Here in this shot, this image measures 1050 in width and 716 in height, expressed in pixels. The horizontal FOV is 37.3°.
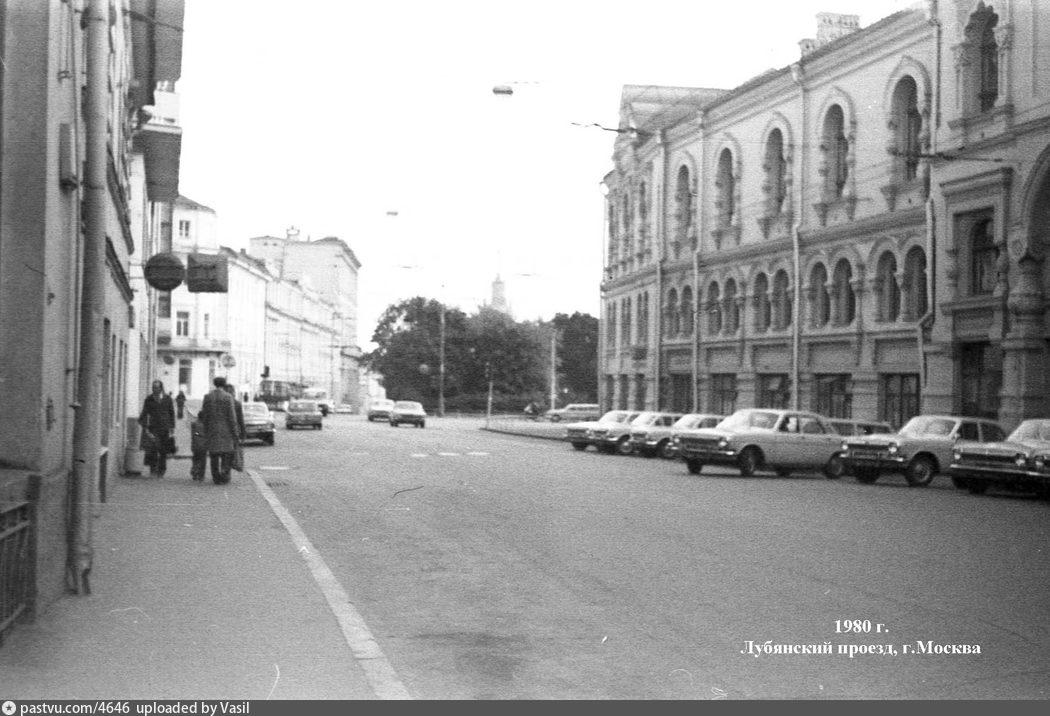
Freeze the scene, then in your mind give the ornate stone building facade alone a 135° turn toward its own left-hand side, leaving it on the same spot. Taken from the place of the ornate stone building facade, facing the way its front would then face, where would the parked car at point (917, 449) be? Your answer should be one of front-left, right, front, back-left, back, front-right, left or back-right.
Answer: right

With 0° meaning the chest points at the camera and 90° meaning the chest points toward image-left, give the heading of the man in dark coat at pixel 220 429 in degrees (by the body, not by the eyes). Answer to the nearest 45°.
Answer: approximately 180°

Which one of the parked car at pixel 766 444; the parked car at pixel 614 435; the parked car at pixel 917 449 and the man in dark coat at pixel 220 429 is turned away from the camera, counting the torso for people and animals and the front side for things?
the man in dark coat

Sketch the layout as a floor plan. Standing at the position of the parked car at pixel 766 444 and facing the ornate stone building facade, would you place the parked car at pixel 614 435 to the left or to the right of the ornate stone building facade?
left

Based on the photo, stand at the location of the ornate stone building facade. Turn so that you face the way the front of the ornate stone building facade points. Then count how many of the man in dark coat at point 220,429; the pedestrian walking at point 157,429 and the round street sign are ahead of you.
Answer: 3

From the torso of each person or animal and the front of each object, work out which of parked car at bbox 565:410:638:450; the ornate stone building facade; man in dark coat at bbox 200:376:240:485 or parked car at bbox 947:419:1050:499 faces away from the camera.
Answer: the man in dark coat

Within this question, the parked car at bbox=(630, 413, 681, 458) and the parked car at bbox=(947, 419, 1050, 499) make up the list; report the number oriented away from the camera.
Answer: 0

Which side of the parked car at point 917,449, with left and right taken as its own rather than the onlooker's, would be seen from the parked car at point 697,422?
right

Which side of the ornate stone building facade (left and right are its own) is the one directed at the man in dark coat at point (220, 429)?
front

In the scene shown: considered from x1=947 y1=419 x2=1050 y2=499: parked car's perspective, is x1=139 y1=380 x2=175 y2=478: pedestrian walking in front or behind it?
in front

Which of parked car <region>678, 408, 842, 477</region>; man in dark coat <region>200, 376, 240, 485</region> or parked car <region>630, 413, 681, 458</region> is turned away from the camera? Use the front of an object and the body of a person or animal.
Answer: the man in dark coat

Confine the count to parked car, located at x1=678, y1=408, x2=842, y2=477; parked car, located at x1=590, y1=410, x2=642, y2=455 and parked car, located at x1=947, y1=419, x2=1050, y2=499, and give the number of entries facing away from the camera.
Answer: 0

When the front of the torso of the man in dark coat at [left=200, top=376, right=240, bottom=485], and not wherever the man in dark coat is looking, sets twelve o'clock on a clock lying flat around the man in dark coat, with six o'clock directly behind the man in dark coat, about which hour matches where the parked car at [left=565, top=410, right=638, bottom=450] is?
The parked car is roughly at 1 o'clock from the man in dark coat.

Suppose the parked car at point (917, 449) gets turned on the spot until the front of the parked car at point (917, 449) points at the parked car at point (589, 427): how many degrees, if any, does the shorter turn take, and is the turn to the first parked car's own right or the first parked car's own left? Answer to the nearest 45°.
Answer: approximately 90° to the first parked car's own right

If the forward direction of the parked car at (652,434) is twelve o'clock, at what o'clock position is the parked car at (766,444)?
the parked car at (766,444) is roughly at 10 o'clock from the parked car at (652,434).

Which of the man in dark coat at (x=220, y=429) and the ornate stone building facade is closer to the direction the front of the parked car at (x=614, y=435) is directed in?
the man in dark coat

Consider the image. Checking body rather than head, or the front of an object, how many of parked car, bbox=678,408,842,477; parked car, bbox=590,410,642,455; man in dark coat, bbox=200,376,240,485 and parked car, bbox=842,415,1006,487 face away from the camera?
1
